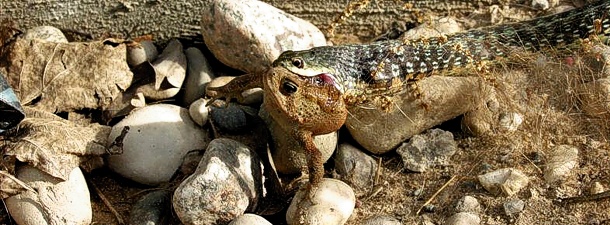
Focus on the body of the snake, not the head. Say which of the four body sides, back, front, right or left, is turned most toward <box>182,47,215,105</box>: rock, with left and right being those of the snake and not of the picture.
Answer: front

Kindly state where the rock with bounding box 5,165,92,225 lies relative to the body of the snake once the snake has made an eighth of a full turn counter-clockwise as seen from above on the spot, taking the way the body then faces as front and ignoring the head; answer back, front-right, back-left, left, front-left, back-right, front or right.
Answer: front

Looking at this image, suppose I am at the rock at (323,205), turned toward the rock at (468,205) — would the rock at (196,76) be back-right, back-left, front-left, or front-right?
back-left

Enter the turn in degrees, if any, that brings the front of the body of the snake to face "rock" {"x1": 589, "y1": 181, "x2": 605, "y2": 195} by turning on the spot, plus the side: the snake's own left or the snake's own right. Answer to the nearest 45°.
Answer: approximately 135° to the snake's own left

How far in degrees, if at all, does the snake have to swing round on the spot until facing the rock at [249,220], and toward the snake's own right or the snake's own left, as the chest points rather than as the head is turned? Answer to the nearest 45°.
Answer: approximately 45° to the snake's own left

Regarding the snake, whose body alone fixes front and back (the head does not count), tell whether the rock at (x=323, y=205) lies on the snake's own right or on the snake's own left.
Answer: on the snake's own left

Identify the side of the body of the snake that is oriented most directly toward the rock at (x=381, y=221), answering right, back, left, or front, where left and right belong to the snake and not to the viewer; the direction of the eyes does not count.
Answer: left

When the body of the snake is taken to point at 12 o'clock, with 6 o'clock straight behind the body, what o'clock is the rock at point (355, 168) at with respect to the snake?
The rock is roughly at 10 o'clock from the snake.

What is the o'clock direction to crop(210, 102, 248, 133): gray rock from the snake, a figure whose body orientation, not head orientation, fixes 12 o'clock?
The gray rock is roughly at 11 o'clock from the snake.

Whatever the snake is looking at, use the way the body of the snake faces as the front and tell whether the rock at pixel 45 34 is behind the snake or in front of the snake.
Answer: in front

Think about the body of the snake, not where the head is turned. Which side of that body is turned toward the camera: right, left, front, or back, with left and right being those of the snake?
left

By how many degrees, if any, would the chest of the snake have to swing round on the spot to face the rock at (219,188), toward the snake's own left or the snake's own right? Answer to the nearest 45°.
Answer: approximately 45° to the snake's own left

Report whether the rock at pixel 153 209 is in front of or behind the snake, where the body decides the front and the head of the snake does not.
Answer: in front

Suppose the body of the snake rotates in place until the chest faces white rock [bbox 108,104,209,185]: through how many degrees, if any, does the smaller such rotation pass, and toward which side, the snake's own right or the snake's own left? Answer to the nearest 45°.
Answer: approximately 45° to the snake's own left

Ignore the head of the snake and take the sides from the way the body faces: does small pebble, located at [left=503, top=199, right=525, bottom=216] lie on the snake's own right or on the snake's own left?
on the snake's own left

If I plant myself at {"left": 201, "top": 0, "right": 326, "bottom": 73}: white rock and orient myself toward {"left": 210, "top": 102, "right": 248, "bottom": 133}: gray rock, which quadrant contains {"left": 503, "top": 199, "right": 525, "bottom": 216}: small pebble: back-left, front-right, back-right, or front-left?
front-left
